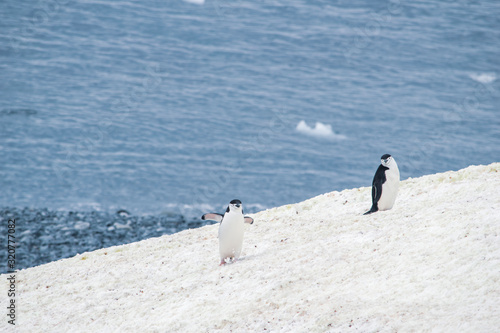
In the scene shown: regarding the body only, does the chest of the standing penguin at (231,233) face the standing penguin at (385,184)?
no

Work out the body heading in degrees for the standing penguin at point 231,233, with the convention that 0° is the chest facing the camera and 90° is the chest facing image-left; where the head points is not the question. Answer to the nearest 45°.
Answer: approximately 315°
